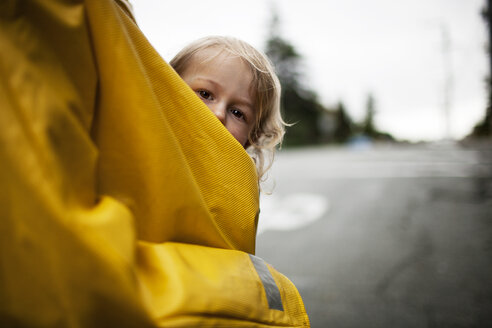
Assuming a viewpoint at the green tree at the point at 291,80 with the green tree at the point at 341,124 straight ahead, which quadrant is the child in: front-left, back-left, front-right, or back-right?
back-right
